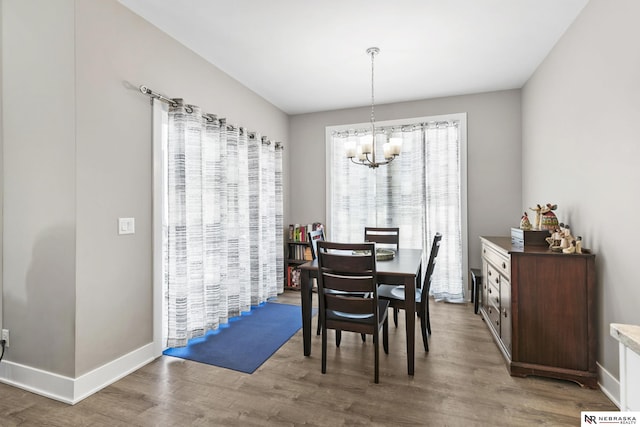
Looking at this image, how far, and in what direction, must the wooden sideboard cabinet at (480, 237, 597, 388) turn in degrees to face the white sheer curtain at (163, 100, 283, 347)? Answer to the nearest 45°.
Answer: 0° — it already faces it

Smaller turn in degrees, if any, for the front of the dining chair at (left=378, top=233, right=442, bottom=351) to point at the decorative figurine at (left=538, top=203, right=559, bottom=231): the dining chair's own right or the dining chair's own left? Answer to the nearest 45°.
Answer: approximately 180°

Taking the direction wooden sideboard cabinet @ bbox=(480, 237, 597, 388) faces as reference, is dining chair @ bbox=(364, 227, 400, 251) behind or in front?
in front

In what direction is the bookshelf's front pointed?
toward the camera

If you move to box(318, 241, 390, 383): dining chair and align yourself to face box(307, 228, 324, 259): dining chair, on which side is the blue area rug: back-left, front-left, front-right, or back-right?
front-left

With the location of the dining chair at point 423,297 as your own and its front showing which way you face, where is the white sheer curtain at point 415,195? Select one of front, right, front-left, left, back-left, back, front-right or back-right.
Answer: right

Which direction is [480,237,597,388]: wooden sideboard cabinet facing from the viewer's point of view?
to the viewer's left

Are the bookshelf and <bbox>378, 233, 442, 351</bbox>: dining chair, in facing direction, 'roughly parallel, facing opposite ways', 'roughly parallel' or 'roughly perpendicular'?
roughly perpendicular

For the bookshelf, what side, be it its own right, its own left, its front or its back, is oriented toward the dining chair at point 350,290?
front

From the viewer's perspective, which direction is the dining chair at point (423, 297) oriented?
to the viewer's left

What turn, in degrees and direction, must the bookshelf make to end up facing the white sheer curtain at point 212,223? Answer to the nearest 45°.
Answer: approximately 45° to its right

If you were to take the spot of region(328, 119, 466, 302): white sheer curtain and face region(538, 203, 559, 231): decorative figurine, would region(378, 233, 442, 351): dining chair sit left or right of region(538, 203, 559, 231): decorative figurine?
right

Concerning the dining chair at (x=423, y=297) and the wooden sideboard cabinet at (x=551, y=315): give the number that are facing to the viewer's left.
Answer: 2

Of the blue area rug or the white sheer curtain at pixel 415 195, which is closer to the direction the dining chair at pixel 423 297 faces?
the blue area rug

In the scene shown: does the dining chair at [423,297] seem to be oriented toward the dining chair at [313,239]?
yes

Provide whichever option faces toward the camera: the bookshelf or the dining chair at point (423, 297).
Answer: the bookshelf

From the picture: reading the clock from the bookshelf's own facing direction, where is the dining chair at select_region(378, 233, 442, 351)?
The dining chair is roughly at 11 o'clock from the bookshelf.

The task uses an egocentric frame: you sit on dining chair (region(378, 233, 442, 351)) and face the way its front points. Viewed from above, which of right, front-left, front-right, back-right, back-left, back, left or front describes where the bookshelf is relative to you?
front-right
